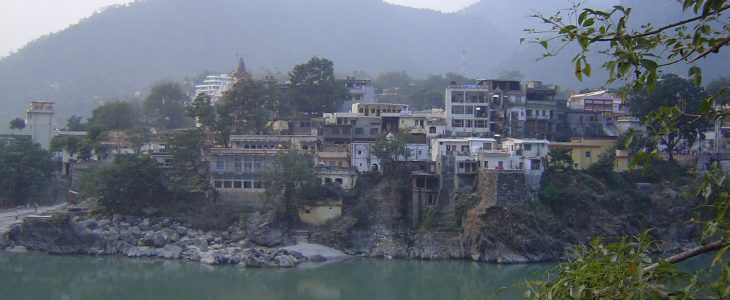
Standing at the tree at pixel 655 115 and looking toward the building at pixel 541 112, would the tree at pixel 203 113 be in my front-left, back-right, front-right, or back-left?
front-left

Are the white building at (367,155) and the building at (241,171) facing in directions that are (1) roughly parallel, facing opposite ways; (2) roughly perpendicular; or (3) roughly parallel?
roughly parallel

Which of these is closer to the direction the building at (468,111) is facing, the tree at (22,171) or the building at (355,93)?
the tree

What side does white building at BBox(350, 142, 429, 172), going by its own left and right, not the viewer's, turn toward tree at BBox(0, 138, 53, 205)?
right

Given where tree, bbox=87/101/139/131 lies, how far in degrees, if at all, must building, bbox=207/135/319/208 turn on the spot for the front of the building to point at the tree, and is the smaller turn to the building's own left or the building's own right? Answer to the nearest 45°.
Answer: approximately 135° to the building's own right

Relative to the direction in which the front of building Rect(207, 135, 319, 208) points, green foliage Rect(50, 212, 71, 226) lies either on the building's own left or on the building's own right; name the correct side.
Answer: on the building's own right

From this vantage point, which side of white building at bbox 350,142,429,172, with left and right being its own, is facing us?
front

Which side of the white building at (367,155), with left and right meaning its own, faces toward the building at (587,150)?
left

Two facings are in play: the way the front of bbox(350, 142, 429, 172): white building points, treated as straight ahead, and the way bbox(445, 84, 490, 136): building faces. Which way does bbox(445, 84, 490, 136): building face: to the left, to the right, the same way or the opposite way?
the same way

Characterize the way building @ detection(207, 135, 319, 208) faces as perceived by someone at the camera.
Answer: facing the viewer

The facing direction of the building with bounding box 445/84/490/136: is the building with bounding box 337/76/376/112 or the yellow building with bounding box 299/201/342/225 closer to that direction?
the yellow building

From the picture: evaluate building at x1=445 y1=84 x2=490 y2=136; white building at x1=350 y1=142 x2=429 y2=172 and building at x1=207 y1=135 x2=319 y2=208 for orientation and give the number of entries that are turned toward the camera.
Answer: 3

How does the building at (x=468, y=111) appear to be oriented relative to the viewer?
toward the camera

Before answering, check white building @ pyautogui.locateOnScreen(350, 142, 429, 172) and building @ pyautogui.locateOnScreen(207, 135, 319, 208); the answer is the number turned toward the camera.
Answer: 2
